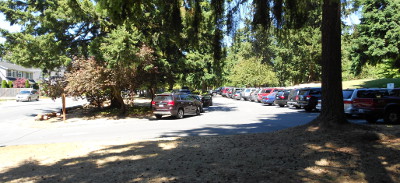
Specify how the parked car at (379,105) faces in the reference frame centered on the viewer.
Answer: facing away from the viewer and to the right of the viewer

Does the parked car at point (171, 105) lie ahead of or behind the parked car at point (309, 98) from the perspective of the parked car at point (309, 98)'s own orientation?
behind

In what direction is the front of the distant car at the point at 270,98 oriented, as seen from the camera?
facing away from the viewer and to the right of the viewer
